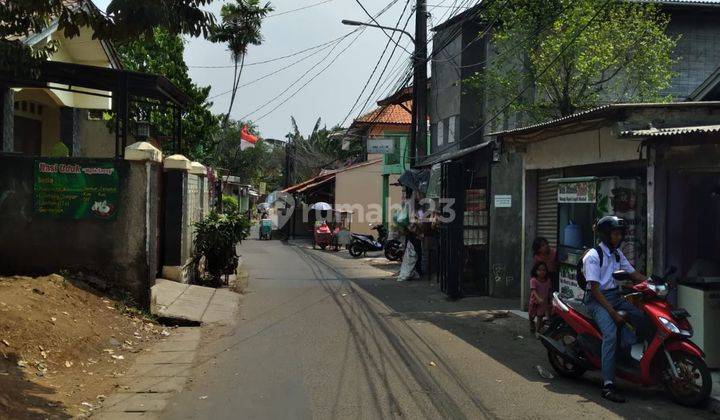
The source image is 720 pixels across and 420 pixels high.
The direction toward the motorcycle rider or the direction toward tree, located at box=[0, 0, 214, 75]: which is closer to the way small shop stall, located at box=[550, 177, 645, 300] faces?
the tree

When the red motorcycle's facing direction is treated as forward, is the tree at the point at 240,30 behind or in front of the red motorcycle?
behind

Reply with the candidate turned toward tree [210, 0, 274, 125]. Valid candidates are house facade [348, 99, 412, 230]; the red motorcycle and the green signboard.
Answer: the house facade

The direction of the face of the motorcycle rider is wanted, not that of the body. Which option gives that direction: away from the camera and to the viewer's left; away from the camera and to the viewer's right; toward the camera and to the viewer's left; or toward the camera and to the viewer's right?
toward the camera and to the viewer's right

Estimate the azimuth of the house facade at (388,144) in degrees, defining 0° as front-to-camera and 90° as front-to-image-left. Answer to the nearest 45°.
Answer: approximately 45°

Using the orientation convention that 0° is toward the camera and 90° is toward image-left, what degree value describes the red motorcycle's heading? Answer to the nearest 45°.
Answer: approximately 315°

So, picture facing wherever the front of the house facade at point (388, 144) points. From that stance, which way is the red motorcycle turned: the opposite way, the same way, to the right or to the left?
to the left

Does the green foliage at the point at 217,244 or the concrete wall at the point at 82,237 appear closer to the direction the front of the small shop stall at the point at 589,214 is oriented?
the concrete wall

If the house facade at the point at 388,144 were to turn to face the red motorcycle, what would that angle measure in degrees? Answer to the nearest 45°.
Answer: approximately 45° to its left

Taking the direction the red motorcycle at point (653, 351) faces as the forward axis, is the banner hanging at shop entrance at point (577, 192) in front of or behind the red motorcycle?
behind
